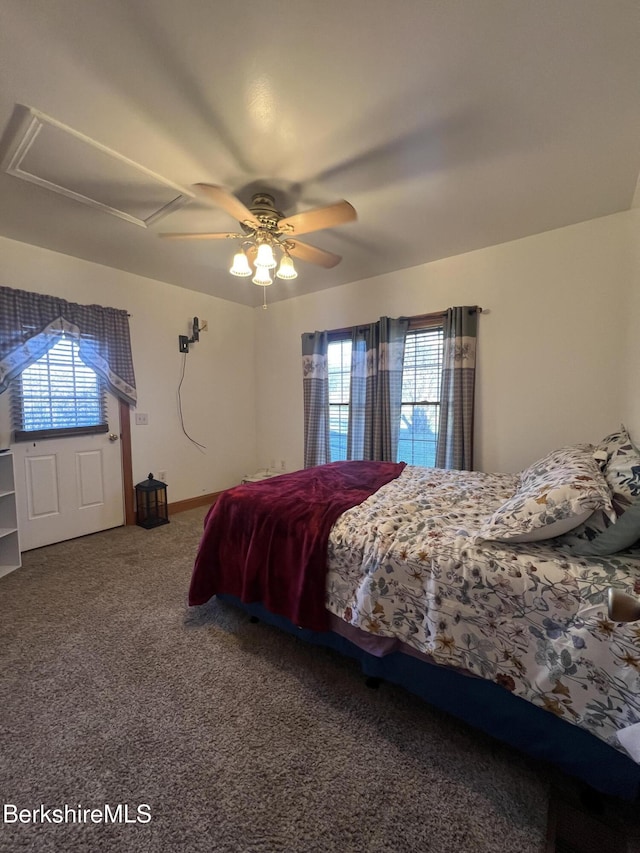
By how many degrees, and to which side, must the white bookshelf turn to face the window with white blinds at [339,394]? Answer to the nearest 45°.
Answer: approximately 45° to its left

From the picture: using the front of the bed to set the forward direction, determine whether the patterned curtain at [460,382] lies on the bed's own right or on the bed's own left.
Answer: on the bed's own right

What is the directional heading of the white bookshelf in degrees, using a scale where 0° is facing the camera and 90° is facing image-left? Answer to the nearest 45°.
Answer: approximately 315°

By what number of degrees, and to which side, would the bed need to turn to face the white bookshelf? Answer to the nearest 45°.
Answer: approximately 45° to its left

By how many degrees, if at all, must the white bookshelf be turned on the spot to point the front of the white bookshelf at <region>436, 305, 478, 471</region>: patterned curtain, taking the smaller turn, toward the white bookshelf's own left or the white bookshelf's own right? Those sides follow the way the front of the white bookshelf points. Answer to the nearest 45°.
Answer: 0° — it already faces it

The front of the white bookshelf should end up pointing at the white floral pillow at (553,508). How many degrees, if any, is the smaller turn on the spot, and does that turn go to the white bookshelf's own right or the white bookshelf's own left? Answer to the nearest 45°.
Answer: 0° — it already faces it

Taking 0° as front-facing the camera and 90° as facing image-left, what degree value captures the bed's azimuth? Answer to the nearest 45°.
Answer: approximately 135°

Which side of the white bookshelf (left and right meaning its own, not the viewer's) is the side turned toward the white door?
left

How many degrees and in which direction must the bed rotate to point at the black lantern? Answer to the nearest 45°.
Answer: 0° — it already faces it

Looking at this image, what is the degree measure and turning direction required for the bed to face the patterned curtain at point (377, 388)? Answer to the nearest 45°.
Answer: approximately 45° to its right
